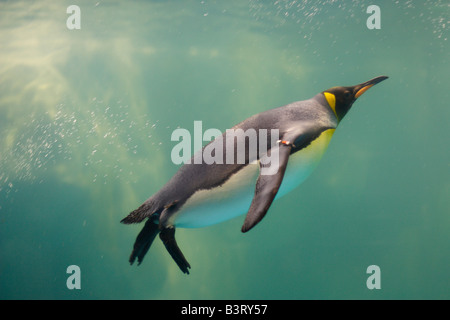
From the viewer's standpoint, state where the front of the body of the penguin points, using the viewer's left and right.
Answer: facing to the right of the viewer
